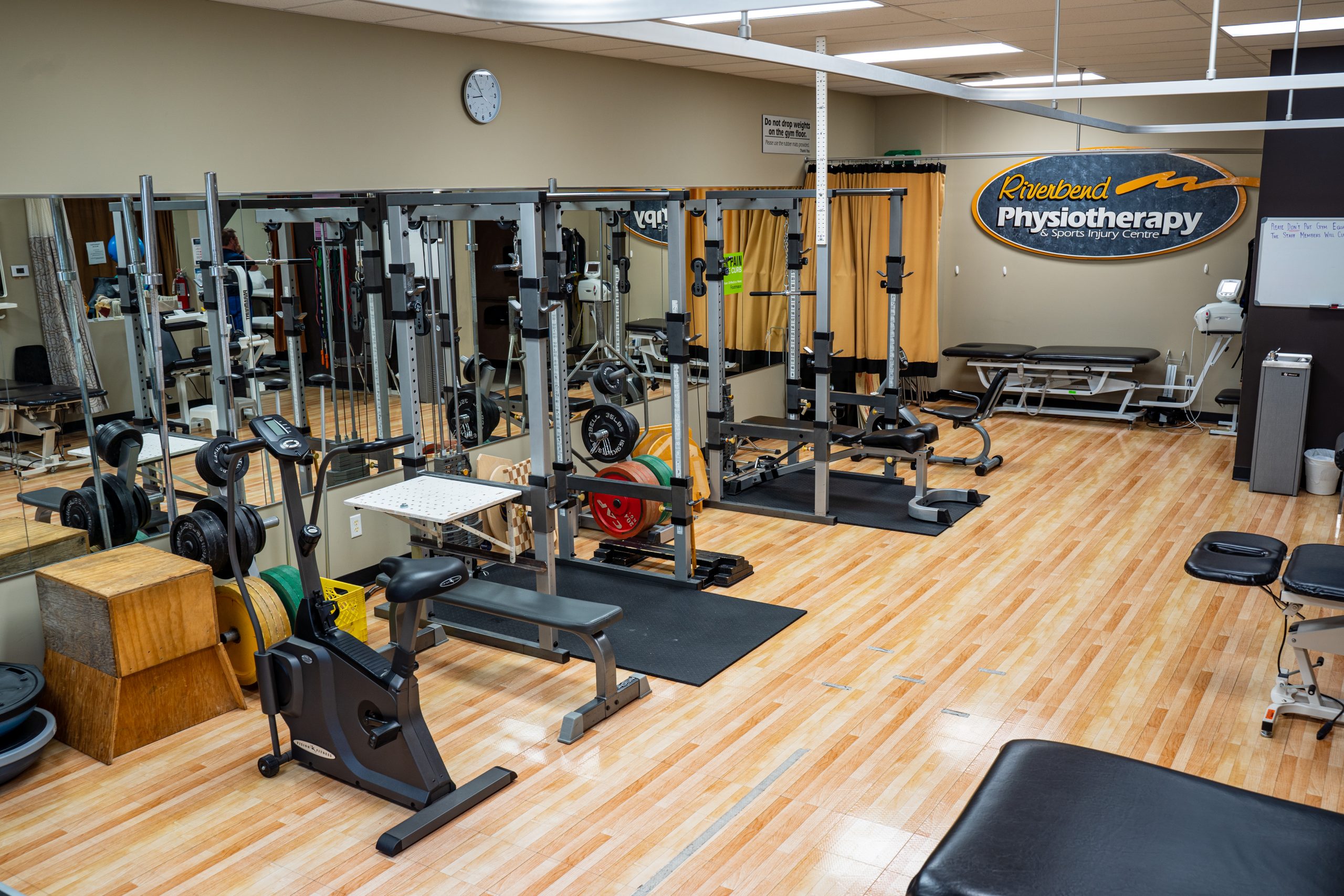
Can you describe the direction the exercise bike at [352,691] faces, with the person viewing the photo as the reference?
facing away from the viewer and to the left of the viewer

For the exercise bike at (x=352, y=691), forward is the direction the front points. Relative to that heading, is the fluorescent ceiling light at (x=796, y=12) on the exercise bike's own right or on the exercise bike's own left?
on the exercise bike's own right

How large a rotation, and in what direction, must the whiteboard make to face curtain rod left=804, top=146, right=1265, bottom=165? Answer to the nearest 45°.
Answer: approximately 135° to its right

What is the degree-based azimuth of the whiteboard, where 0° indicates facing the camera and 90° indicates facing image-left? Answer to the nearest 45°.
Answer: approximately 0°

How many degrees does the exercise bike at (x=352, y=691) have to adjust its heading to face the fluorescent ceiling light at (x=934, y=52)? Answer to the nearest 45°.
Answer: approximately 90° to its right

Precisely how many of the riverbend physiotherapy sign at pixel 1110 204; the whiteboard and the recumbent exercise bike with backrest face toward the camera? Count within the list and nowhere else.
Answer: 2

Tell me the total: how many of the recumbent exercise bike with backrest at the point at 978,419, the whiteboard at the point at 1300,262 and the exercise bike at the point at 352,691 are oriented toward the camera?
1

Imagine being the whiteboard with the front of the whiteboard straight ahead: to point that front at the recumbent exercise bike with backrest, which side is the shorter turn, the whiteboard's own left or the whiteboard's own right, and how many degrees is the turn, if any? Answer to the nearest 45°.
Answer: approximately 90° to the whiteboard's own right

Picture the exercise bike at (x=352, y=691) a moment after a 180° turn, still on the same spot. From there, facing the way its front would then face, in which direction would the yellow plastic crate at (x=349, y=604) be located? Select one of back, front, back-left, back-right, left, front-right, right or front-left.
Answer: back-left

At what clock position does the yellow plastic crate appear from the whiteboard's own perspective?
The yellow plastic crate is roughly at 1 o'clock from the whiteboard.

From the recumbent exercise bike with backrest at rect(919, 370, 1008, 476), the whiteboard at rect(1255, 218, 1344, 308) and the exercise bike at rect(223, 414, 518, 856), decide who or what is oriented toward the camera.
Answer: the whiteboard

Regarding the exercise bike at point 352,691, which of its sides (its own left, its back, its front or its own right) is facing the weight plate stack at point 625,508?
right
